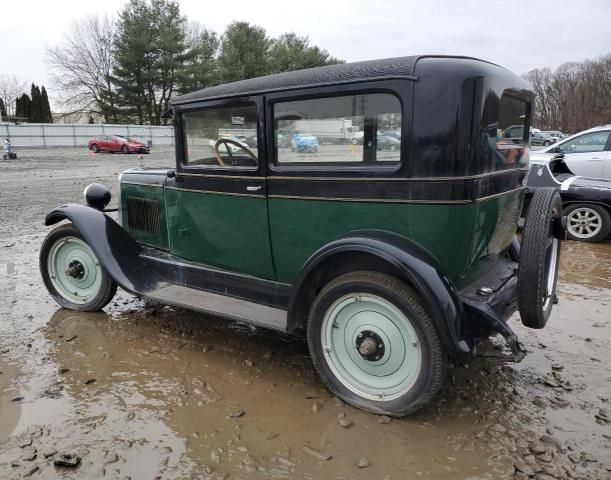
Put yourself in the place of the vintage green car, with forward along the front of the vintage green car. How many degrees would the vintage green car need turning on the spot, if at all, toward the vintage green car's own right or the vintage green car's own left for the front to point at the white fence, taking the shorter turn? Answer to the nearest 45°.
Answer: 0° — it already faces it

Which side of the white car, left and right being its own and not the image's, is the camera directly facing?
left

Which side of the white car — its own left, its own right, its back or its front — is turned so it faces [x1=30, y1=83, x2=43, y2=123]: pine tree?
front

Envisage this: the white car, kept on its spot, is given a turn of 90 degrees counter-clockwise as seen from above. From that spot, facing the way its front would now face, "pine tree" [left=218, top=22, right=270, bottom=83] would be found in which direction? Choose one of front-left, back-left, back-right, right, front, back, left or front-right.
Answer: back-right

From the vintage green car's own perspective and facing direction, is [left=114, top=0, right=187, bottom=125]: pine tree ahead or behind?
ahead

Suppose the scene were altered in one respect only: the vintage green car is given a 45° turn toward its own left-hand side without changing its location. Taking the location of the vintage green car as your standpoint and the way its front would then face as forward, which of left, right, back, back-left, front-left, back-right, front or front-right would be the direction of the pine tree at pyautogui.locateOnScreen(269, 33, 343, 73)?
right

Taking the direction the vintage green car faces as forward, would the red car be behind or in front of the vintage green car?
in front

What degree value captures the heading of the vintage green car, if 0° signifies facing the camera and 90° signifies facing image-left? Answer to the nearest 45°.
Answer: approximately 135°

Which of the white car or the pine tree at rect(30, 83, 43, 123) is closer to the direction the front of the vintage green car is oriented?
the pine tree

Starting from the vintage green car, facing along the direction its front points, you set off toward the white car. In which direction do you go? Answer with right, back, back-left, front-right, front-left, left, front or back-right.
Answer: right

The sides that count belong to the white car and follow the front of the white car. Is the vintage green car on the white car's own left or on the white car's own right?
on the white car's own left

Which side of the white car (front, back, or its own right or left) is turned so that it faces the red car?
front

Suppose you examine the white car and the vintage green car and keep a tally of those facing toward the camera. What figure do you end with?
0

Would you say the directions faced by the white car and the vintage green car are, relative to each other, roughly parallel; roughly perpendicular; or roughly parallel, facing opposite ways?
roughly parallel
